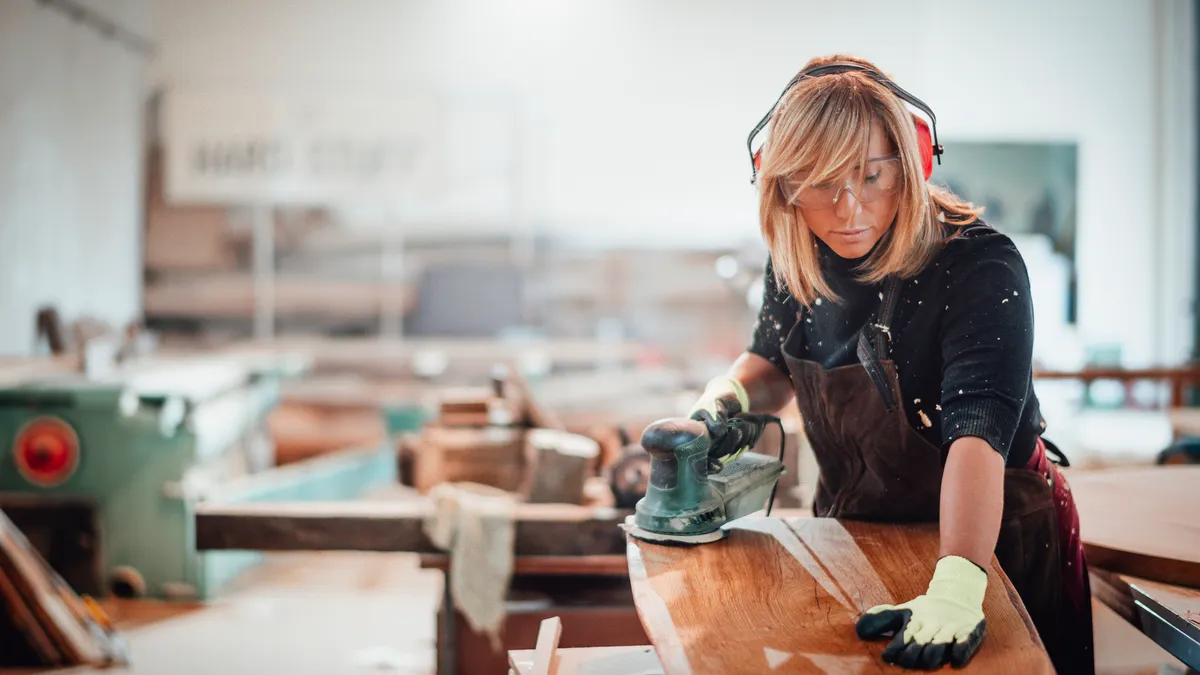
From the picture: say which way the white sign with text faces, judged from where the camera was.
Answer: facing the viewer

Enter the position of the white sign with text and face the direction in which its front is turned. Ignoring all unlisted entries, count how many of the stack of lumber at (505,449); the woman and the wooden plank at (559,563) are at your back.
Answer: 0

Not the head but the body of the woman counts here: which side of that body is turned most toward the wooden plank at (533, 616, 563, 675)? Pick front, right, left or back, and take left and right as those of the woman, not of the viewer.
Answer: front

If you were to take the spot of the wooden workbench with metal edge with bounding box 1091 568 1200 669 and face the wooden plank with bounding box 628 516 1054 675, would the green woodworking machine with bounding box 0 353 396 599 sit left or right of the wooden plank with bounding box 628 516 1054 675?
right

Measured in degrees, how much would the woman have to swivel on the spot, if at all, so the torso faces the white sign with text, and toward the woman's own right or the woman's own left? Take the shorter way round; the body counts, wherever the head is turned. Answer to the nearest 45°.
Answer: approximately 90° to the woman's own right

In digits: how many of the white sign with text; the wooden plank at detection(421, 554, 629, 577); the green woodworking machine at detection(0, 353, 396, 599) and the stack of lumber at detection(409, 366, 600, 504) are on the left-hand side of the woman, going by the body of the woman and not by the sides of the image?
0

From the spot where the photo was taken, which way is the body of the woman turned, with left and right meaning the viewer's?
facing the viewer and to the left of the viewer

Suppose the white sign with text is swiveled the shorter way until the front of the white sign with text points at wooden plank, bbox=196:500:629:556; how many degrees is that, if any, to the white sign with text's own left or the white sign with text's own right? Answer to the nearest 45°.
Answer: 0° — it already faces it

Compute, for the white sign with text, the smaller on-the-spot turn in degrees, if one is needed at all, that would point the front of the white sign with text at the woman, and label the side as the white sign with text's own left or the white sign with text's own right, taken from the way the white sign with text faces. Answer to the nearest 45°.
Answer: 0° — it already faces them

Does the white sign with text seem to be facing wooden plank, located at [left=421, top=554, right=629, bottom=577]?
yes

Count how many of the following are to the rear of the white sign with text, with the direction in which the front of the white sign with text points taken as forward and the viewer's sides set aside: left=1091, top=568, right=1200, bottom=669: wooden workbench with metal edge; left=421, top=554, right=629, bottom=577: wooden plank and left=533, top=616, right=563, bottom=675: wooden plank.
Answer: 0

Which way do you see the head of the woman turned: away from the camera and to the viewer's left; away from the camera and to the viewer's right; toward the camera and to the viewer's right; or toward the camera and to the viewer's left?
toward the camera and to the viewer's left

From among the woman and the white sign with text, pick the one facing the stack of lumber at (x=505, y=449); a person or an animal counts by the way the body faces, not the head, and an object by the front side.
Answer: the white sign with text

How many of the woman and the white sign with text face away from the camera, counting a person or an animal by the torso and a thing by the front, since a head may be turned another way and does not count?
0

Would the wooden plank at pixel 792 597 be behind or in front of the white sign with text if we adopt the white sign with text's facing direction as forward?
in front

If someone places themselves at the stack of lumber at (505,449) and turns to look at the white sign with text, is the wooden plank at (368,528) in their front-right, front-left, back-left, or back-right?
back-left

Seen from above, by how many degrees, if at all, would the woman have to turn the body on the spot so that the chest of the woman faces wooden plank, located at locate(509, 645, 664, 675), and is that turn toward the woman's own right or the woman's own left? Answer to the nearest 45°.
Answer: approximately 45° to the woman's own right

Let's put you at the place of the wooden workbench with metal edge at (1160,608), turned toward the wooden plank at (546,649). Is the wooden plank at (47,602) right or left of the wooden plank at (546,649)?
right

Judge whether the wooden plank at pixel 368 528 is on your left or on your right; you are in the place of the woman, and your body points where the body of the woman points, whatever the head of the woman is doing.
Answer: on your right
